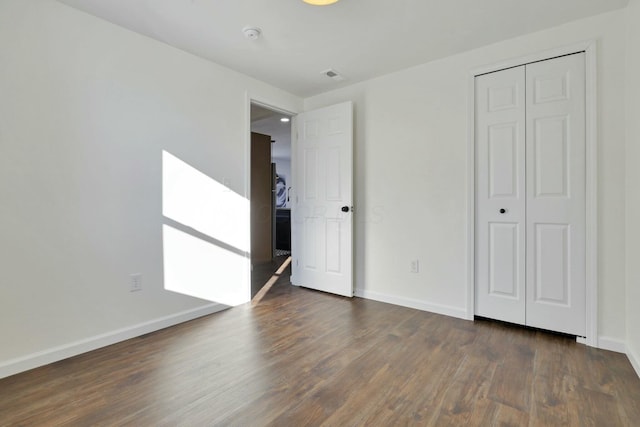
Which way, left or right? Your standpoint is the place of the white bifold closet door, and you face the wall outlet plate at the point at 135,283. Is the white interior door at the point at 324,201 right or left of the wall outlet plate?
right

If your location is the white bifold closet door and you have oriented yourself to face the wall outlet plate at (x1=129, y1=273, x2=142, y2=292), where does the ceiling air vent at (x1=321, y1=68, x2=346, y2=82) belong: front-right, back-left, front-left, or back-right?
front-right

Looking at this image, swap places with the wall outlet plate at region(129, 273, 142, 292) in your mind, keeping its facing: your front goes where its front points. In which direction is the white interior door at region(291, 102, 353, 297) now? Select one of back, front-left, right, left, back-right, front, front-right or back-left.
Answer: left

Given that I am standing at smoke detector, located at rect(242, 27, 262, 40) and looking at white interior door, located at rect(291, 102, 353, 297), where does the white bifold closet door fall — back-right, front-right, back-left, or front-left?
front-right

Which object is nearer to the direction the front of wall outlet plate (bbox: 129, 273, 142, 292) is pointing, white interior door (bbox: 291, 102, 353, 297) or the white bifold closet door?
the white bifold closet door

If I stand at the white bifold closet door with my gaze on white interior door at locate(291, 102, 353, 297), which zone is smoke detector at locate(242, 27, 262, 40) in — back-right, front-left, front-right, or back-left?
front-left
